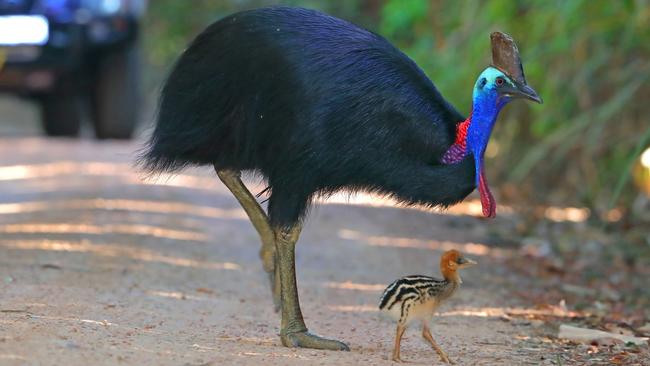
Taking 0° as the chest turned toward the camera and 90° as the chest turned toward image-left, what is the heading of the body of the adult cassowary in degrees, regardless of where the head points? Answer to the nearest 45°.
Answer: approximately 270°

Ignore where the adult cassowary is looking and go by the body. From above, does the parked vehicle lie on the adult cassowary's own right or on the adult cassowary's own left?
on the adult cassowary's own left
